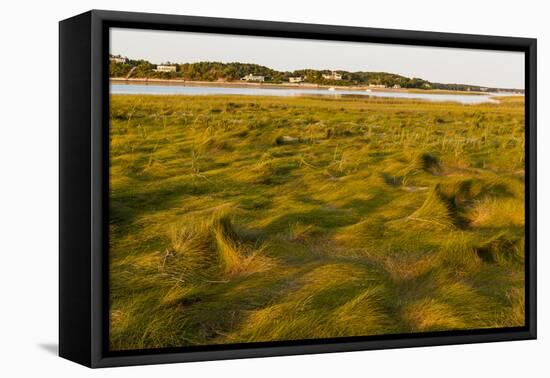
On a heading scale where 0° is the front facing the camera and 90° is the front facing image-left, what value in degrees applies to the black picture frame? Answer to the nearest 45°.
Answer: approximately 315°
